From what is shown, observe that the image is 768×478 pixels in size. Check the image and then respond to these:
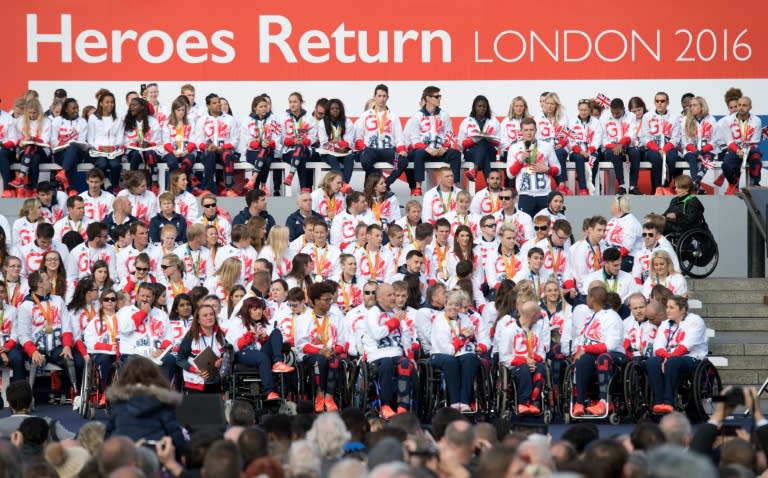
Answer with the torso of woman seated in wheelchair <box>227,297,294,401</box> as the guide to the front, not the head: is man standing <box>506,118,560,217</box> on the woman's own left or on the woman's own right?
on the woman's own left

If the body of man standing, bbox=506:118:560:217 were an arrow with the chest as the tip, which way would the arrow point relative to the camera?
toward the camera

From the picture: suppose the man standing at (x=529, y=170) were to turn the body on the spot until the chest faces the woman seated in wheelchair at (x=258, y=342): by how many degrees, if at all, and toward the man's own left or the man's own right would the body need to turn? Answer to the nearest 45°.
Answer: approximately 45° to the man's own right

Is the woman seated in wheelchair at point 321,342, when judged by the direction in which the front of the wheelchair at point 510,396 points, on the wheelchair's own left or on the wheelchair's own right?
on the wheelchair's own right

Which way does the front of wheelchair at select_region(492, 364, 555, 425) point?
toward the camera

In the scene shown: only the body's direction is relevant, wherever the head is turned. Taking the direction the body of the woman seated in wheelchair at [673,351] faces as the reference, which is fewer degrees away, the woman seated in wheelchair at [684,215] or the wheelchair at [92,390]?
the wheelchair

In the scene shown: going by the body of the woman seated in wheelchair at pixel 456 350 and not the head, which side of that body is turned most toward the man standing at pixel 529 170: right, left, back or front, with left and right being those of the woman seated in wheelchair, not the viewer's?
back

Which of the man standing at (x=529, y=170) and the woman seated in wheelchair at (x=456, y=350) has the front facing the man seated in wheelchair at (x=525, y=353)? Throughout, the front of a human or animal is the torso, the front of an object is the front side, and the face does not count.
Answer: the man standing

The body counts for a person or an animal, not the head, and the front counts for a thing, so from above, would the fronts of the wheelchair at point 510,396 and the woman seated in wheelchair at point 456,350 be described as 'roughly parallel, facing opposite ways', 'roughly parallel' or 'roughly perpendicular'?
roughly parallel

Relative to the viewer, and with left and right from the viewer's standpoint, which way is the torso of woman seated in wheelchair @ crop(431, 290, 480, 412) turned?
facing the viewer

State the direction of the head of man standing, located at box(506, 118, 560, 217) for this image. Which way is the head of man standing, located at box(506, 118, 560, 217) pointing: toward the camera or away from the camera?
toward the camera

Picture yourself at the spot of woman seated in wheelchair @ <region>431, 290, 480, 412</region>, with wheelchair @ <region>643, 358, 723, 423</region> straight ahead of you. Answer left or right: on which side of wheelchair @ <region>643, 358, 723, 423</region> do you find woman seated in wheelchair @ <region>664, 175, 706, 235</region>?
left

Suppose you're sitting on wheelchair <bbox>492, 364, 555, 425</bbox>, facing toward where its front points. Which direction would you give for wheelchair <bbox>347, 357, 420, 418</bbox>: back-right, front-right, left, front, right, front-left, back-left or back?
right
